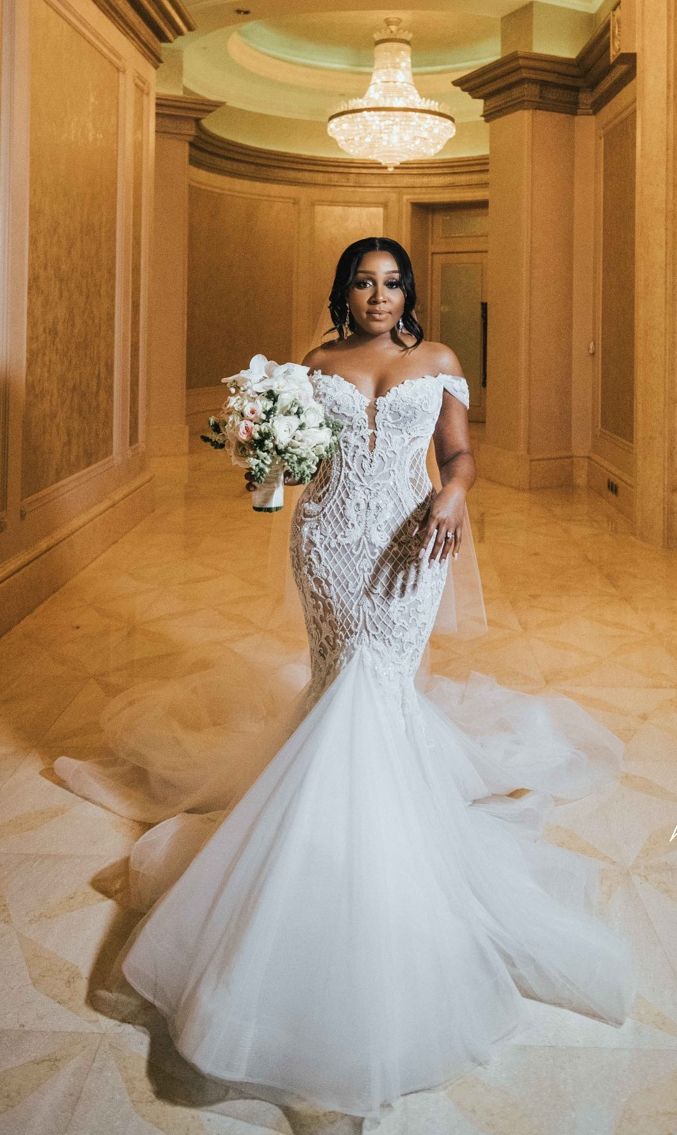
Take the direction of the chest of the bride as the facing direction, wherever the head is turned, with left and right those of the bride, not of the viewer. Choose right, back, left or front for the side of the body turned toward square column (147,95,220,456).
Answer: back

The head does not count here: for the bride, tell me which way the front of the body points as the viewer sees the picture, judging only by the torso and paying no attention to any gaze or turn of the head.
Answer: toward the camera

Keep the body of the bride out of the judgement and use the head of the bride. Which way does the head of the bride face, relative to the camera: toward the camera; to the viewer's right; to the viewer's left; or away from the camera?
toward the camera

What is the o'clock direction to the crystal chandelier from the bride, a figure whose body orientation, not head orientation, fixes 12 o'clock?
The crystal chandelier is roughly at 6 o'clock from the bride.
